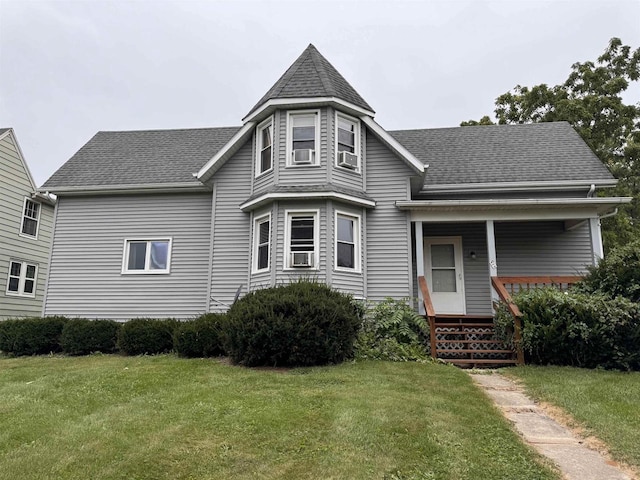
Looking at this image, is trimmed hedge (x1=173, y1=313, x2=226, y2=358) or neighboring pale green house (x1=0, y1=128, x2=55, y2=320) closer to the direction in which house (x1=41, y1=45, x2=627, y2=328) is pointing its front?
the trimmed hedge

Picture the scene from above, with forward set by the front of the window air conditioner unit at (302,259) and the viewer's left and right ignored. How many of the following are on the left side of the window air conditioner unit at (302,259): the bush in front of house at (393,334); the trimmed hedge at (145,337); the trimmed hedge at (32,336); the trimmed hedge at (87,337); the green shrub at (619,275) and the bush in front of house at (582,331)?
3

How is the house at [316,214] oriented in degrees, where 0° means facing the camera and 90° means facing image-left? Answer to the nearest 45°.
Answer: approximately 0°

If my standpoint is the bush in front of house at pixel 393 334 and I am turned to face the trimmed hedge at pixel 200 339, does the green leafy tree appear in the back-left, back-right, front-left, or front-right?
back-right

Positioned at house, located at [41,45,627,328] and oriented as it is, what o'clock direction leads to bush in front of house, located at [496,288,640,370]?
The bush in front of house is roughly at 10 o'clock from the house.
